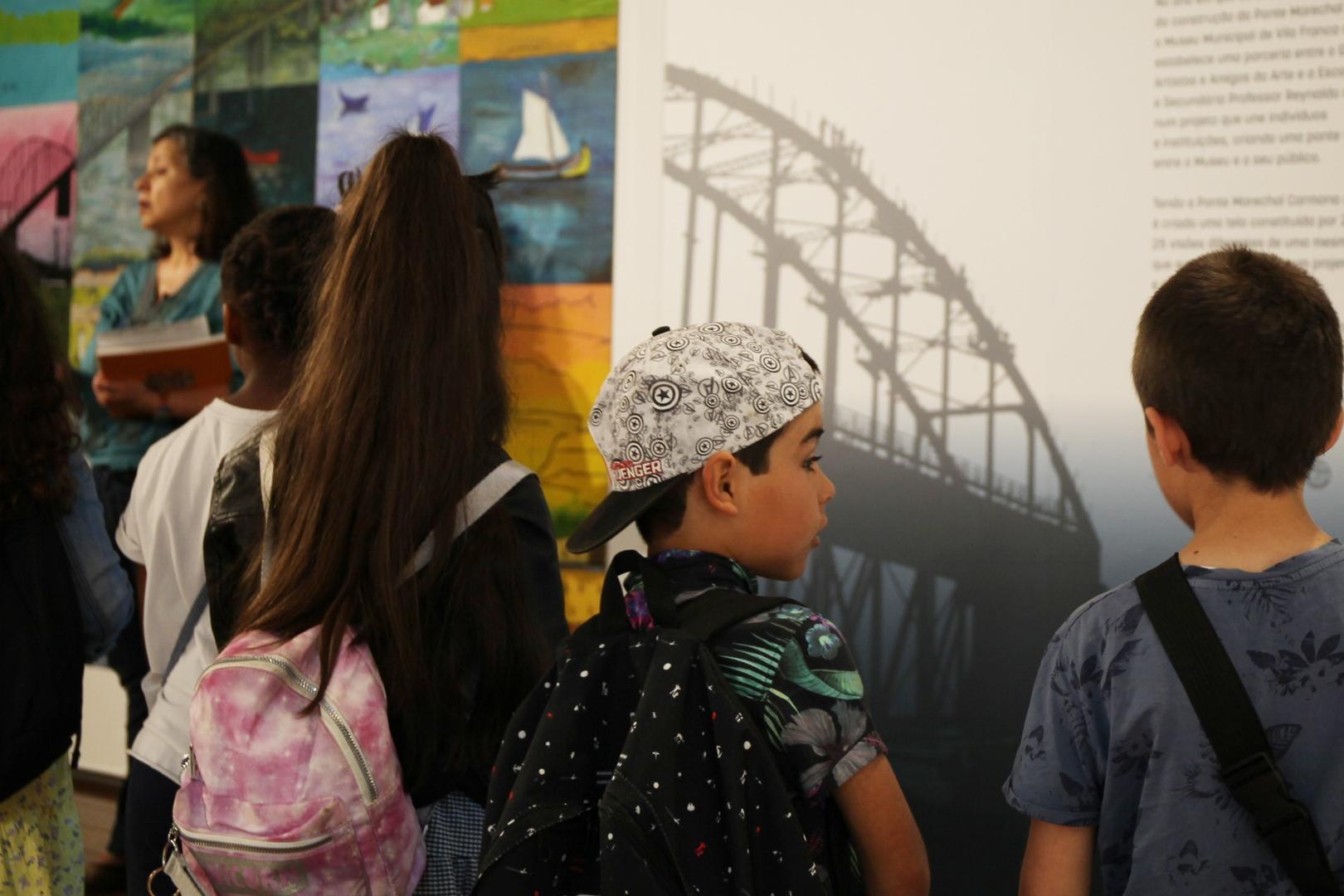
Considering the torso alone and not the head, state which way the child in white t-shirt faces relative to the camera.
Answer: away from the camera

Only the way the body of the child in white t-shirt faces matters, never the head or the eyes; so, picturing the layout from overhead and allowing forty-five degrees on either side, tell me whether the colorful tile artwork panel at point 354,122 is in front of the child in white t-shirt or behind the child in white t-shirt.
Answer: in front

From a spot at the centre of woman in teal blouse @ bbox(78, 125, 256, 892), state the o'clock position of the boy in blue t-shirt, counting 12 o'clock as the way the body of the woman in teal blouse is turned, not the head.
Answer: The boy in blue t-shirt is roughly at 10 o'clock from the woman in teal blouse.

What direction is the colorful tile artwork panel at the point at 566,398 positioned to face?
toward the camera

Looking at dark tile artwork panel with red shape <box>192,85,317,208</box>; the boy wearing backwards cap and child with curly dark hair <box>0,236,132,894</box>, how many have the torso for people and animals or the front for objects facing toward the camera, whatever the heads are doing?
1

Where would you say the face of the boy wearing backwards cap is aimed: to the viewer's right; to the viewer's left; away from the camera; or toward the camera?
to the viewer's right

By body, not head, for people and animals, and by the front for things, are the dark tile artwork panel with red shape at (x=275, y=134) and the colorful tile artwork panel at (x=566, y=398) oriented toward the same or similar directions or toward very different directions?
same or similar directions

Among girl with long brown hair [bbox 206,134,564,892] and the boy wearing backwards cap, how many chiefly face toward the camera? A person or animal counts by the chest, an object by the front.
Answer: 0

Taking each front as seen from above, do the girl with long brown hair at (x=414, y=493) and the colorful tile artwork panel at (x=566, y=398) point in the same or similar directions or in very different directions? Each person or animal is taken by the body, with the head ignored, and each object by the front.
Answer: very different directions

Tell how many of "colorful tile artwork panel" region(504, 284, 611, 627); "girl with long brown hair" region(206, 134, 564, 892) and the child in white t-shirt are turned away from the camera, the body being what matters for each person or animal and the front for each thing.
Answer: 2

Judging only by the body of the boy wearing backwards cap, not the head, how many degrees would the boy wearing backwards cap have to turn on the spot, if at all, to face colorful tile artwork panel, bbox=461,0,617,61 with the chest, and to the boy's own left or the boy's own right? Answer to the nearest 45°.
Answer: approximately 45° to the boy's own left

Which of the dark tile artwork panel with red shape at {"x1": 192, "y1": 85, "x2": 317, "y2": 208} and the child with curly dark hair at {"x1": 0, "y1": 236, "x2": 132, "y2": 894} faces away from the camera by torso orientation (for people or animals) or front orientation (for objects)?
the child with curly dark hair

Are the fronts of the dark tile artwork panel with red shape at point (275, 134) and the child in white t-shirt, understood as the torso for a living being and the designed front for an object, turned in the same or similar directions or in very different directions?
very different directions

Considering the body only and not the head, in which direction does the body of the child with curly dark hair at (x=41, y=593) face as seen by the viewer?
away from the camera

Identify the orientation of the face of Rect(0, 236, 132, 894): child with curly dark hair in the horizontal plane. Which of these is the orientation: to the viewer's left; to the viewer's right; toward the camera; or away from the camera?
away from the camera

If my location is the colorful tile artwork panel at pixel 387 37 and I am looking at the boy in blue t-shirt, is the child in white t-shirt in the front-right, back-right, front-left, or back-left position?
front-right

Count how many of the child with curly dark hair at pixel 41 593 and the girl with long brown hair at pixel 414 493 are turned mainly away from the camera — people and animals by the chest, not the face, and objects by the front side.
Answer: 2
